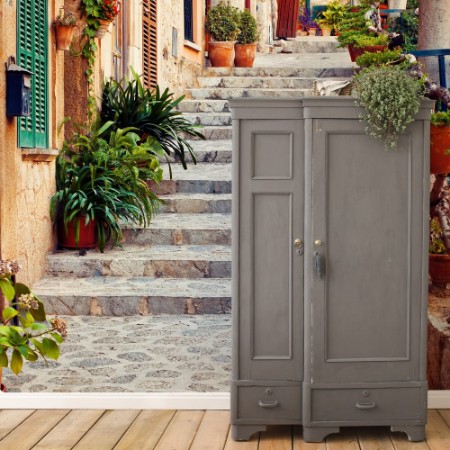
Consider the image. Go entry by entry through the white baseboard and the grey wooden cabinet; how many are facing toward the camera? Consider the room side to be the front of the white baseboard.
2
